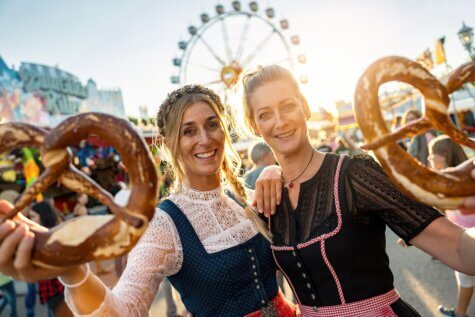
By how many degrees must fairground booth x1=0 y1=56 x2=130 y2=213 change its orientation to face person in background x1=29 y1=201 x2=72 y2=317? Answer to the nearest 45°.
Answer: approximately 45° to its right

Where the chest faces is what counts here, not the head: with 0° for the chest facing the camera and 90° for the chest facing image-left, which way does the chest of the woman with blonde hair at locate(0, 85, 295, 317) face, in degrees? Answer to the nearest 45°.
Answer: approximately 315°

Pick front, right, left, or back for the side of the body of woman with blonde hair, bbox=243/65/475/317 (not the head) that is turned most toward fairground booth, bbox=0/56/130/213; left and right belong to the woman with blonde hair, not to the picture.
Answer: right
